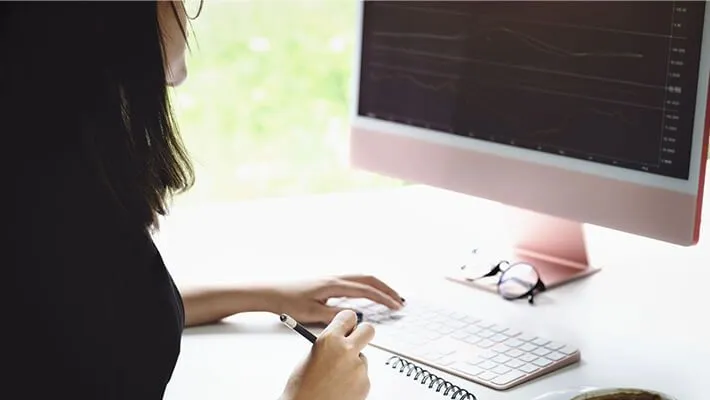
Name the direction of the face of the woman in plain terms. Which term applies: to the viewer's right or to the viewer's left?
to the viewer's right

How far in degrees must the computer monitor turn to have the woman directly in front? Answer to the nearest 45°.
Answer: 0° — it already faces them

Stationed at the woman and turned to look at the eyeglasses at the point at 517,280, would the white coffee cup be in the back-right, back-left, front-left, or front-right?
front-right

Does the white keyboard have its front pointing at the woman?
yes

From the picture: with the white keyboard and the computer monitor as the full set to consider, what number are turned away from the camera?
0

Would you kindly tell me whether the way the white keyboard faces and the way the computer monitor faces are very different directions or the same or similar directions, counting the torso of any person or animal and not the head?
same or similar directions

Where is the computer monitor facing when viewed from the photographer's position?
facing the viewer and to the left of the viewer
